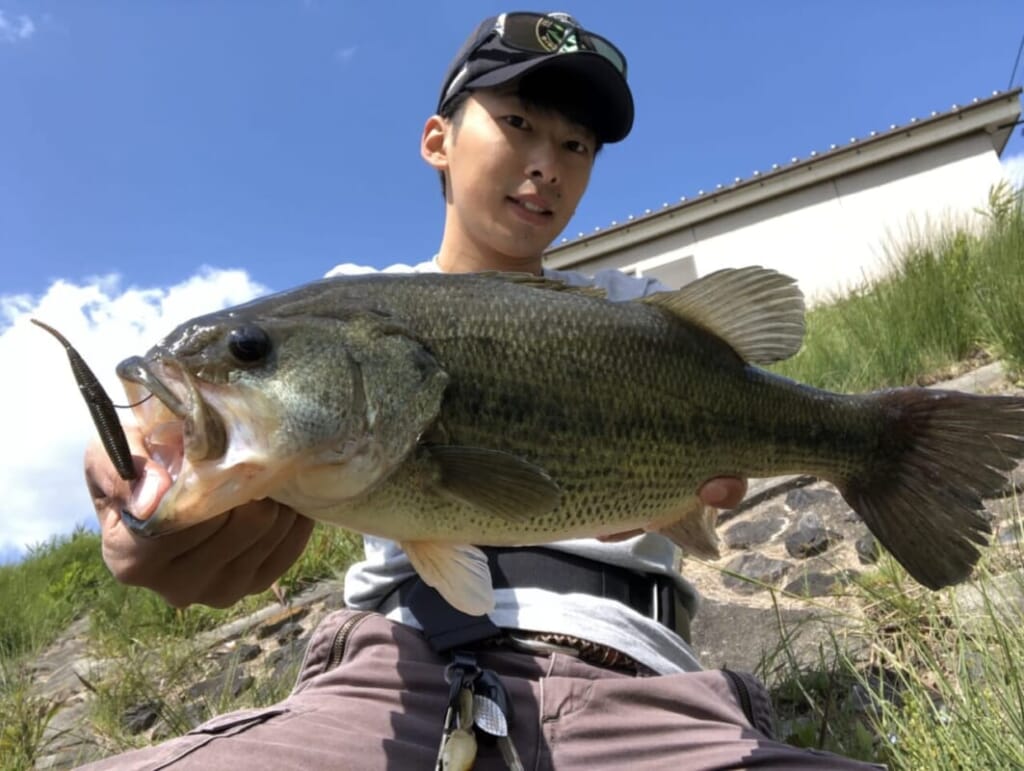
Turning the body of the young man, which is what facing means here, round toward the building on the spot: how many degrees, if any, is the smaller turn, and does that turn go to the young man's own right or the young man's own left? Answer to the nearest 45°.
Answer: approximately 135° to the young man's own left

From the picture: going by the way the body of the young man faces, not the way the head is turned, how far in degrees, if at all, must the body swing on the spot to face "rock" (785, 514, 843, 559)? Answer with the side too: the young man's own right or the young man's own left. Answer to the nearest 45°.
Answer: approximately 135° to the young man's own left

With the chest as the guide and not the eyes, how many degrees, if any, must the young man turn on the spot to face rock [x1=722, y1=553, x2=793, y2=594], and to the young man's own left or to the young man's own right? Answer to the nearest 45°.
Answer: approximately 135° to the young man's own left

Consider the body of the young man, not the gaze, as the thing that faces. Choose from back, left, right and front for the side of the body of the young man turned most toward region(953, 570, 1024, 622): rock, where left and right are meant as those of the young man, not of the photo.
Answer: left

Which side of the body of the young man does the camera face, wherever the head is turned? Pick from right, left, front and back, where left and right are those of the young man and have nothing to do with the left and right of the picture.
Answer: front
